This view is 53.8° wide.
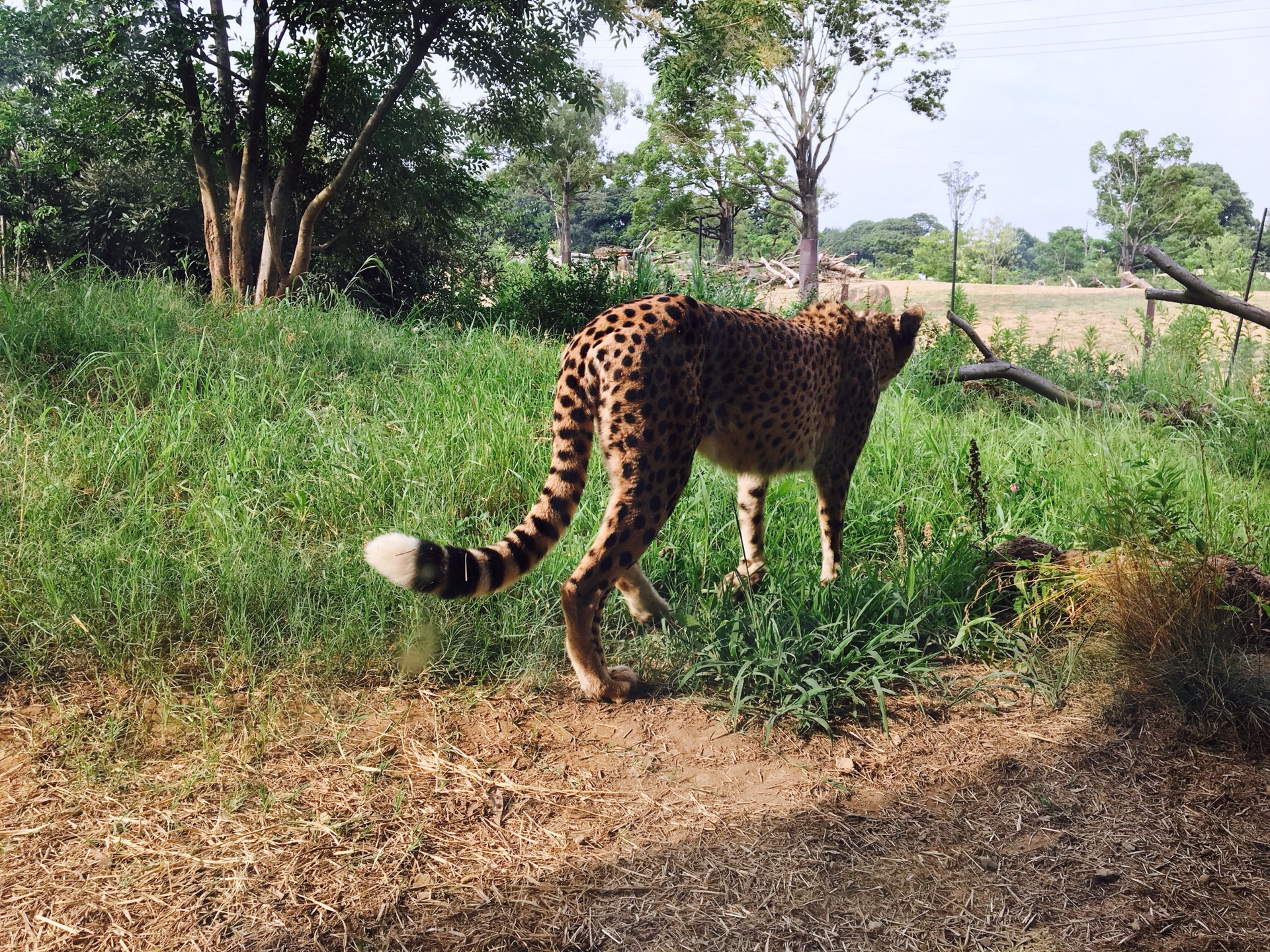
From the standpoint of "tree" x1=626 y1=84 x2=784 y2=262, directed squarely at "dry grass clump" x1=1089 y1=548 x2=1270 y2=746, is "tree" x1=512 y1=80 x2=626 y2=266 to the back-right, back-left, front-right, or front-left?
back-right

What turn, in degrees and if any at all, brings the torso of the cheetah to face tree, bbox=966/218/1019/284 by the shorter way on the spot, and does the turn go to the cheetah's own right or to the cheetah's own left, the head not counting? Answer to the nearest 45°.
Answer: approximately 45° to the cheetah's own left

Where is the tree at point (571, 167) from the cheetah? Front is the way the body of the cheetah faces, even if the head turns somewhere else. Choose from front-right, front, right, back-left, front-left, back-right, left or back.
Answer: front-left

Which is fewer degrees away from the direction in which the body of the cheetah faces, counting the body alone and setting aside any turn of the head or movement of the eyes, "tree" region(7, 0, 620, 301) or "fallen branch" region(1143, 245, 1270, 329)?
the fallen branch

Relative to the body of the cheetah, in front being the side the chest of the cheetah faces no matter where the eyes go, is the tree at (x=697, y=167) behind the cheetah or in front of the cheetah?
in front

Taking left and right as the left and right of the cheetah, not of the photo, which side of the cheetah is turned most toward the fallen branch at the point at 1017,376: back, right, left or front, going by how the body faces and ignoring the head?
front

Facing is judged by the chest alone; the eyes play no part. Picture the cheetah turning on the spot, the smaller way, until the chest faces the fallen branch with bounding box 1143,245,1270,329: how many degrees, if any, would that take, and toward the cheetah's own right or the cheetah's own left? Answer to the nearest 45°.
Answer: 0° — it already faces it

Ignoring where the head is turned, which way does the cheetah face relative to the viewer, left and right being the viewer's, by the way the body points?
facing away from the viewer and to the right of the viewer

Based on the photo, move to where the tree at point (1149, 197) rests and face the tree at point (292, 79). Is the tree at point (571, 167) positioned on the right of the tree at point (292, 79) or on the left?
right

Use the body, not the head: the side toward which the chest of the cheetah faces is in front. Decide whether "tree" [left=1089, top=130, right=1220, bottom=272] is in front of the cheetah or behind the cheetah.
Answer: in front

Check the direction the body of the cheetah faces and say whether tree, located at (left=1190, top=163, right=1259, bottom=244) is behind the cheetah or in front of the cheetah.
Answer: in front
